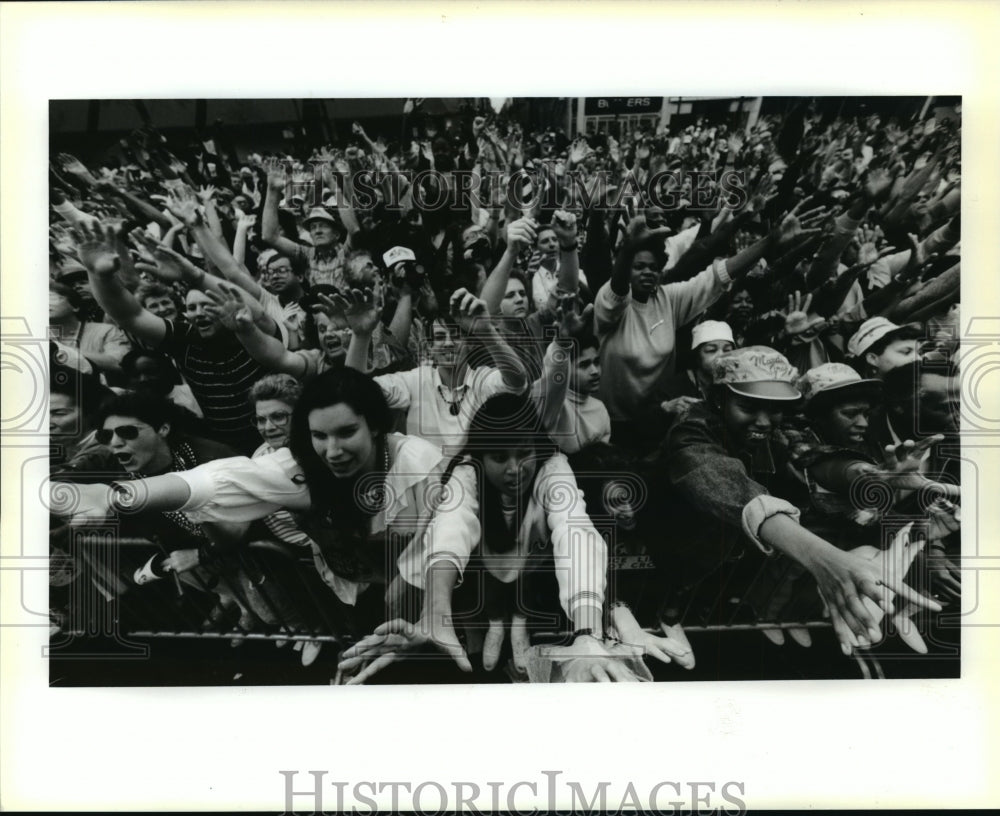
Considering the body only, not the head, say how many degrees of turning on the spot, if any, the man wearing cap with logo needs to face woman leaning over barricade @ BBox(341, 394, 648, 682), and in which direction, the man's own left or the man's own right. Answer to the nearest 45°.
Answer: approximately 135° to the man's own right

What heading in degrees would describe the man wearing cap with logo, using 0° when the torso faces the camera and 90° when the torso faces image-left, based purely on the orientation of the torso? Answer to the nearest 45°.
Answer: approximately 315°

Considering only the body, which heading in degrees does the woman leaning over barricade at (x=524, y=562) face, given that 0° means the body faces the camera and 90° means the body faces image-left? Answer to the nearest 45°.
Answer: approximately 0°

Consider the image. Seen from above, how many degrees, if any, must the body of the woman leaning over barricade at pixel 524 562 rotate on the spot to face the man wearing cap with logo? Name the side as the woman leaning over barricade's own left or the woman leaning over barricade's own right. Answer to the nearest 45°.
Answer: approximately 90° to the woman leaning over barricade's own left
